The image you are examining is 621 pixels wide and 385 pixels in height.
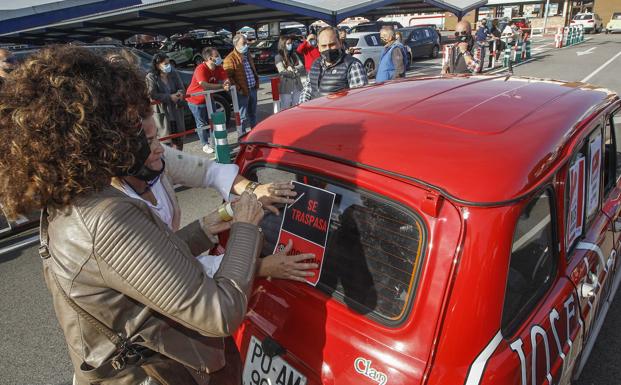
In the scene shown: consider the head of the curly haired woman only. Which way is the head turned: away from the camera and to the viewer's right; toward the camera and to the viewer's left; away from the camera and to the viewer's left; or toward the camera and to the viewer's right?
away from the camera and to the viewer's right

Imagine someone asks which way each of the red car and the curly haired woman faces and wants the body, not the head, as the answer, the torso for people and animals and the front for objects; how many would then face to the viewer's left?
0

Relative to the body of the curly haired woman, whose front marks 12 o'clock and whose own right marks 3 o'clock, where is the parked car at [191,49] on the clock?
The parked car is roughly at 11 o'clock from the curly haired woman.

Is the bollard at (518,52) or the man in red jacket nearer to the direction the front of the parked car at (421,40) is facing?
the man in red jacket

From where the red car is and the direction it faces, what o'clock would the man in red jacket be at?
The man in red jacket is roughly at 10 o'clock from the red car.

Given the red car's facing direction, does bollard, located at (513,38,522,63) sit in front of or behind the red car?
in front

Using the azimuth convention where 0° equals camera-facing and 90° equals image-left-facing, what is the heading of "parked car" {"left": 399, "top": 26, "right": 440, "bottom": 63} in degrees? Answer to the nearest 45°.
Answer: approximately 45°

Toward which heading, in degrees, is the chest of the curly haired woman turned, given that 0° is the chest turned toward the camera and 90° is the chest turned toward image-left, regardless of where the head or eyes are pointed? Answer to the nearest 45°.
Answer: approximately 225°

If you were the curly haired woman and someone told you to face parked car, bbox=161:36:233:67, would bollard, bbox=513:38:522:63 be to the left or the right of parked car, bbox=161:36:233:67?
right

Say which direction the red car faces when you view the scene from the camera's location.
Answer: facing away from the viewer and to the right of the viewer

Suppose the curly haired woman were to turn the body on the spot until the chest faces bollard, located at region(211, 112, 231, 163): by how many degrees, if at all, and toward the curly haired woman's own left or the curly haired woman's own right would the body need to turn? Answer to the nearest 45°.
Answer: approximately 45° to the curly haired woman's own left

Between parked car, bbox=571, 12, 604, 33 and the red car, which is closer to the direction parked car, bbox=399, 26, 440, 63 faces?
the red car

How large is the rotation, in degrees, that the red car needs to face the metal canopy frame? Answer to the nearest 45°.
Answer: approximately 90° to its left

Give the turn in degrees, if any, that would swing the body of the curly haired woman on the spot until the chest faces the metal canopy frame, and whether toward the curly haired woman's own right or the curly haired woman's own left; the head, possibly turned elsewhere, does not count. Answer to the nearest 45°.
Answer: approximately 45° to the curly haired woman's own left
